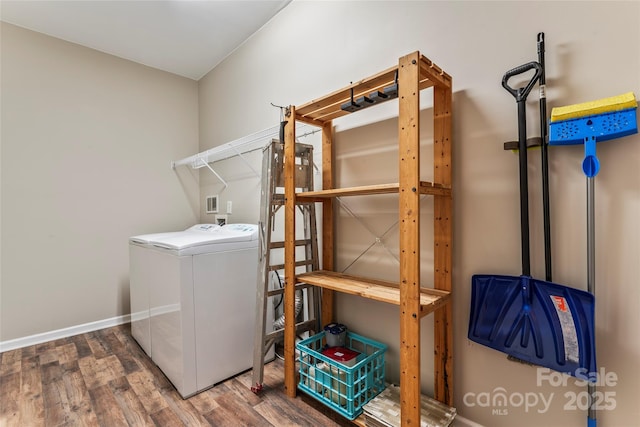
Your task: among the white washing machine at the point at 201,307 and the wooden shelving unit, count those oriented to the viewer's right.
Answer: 0

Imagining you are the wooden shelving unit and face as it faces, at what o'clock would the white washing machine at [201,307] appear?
The white washing machine is roughly at 2 o'clock from the wooden shelving unit.

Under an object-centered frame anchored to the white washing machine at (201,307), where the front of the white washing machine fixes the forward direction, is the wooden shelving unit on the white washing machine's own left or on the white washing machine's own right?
on the white washing machine's own left
